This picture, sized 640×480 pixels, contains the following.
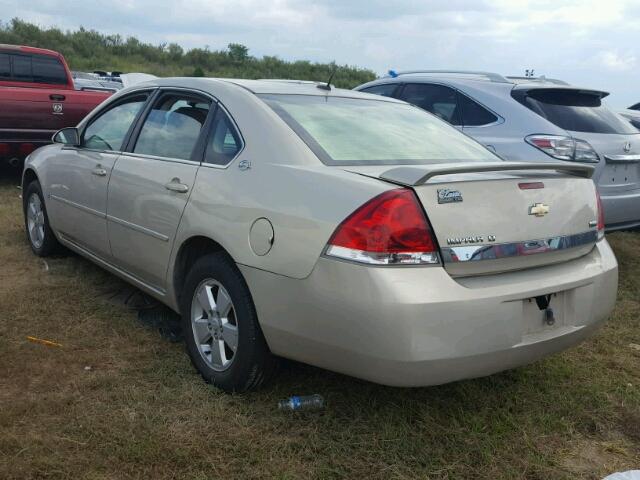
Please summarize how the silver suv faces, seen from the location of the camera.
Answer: facing away from the viewer and to the left of the viewer

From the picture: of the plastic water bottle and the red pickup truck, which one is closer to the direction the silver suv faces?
the red pickup truck

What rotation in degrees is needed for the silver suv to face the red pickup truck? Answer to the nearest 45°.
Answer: approximately 45° to its left

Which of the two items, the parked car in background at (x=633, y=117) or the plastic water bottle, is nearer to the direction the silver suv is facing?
the parked car in background

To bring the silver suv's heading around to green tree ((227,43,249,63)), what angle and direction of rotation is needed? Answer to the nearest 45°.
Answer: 0° — it already faces it

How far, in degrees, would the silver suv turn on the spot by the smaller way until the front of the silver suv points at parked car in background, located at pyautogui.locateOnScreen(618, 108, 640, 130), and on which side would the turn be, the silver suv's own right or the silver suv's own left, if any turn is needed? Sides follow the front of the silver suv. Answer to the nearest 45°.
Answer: approximately 45° to the silver suv's own right

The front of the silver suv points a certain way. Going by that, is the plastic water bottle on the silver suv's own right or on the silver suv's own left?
on the silver suv's own left
